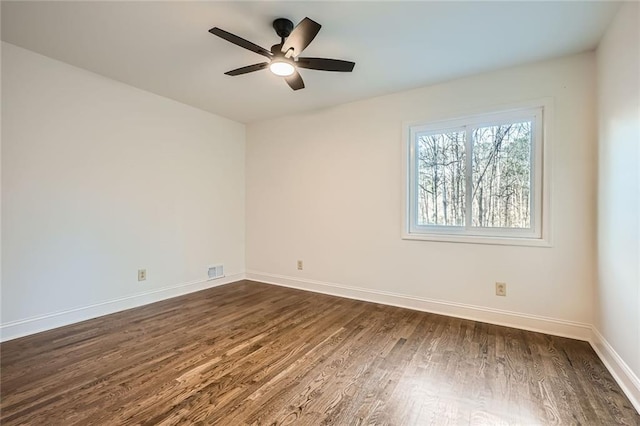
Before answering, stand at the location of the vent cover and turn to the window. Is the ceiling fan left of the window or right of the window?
right

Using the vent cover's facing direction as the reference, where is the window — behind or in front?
in front

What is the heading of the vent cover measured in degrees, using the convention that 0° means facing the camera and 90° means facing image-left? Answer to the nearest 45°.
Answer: approximately 315°

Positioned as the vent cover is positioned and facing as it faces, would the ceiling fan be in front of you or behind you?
in front
